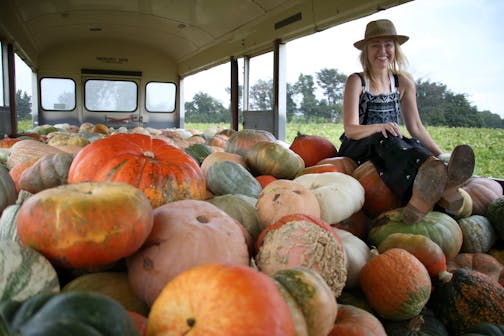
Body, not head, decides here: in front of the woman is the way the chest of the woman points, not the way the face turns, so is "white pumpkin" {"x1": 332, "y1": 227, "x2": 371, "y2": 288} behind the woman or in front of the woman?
in front

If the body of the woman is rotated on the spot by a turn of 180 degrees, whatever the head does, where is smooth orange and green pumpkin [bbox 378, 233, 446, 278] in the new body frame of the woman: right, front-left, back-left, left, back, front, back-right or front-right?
back

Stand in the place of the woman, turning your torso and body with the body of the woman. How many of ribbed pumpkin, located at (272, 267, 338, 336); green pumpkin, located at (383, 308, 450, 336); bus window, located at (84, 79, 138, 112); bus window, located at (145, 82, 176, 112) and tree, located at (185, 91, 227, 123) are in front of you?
2

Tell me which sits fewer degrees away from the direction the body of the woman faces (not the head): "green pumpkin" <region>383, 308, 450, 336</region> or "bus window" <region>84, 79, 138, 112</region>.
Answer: the green pumpkin

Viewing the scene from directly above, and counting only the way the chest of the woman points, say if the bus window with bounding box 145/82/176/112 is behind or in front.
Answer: behind

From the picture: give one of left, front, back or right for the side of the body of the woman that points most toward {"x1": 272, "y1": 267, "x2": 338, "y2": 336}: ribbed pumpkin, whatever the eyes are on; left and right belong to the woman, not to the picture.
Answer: front

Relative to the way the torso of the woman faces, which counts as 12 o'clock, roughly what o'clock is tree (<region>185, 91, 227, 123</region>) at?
The tree is roughly at 5 o'clock from the woman.

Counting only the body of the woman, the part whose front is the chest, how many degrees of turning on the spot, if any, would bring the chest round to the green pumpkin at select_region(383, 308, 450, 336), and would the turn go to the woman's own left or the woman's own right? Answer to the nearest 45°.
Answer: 0° — they already face it

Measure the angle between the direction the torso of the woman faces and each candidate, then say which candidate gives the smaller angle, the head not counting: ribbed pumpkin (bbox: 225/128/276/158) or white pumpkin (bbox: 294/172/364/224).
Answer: the white pumpkin

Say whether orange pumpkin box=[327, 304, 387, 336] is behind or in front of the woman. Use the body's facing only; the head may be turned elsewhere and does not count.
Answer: in front

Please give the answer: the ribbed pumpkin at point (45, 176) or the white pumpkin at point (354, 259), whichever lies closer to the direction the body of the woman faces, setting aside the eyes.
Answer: the white pumpkin

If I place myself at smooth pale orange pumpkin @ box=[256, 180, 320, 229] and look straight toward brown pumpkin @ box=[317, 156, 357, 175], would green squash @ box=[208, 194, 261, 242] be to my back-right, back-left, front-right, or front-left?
back-left

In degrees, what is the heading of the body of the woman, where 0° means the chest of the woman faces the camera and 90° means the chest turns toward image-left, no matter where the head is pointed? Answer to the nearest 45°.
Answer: approximately 0°
